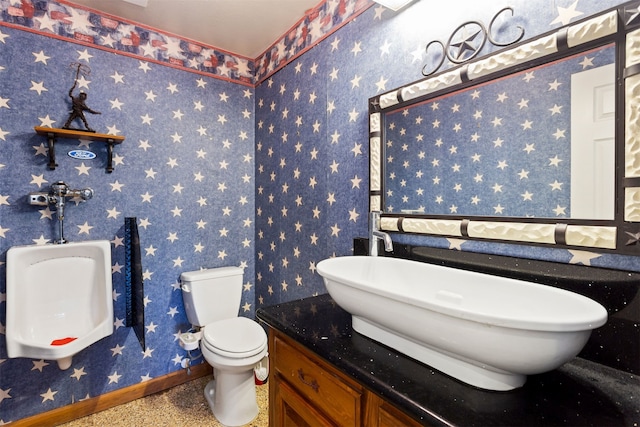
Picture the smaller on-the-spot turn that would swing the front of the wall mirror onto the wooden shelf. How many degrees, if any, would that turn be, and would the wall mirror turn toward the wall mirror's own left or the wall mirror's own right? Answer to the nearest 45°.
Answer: approximately 45° to the wall mirror's own right

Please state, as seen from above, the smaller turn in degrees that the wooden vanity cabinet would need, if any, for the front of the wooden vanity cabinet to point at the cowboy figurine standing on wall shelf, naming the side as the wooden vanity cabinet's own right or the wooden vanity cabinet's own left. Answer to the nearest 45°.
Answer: approximately 90° to the wooden vanity cabinet's own right

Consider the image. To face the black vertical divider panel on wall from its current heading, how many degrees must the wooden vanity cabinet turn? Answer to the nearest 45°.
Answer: approximately 90° to its right

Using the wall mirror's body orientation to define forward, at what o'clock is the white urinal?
The white urinal is roughly at 1 o'clock from the wall mirror.

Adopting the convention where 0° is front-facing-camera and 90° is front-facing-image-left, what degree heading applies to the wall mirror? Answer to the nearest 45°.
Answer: approximately 45°

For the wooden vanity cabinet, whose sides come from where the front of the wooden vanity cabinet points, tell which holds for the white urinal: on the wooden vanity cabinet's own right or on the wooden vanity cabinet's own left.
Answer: on the wooden vanity cabinet's own right
